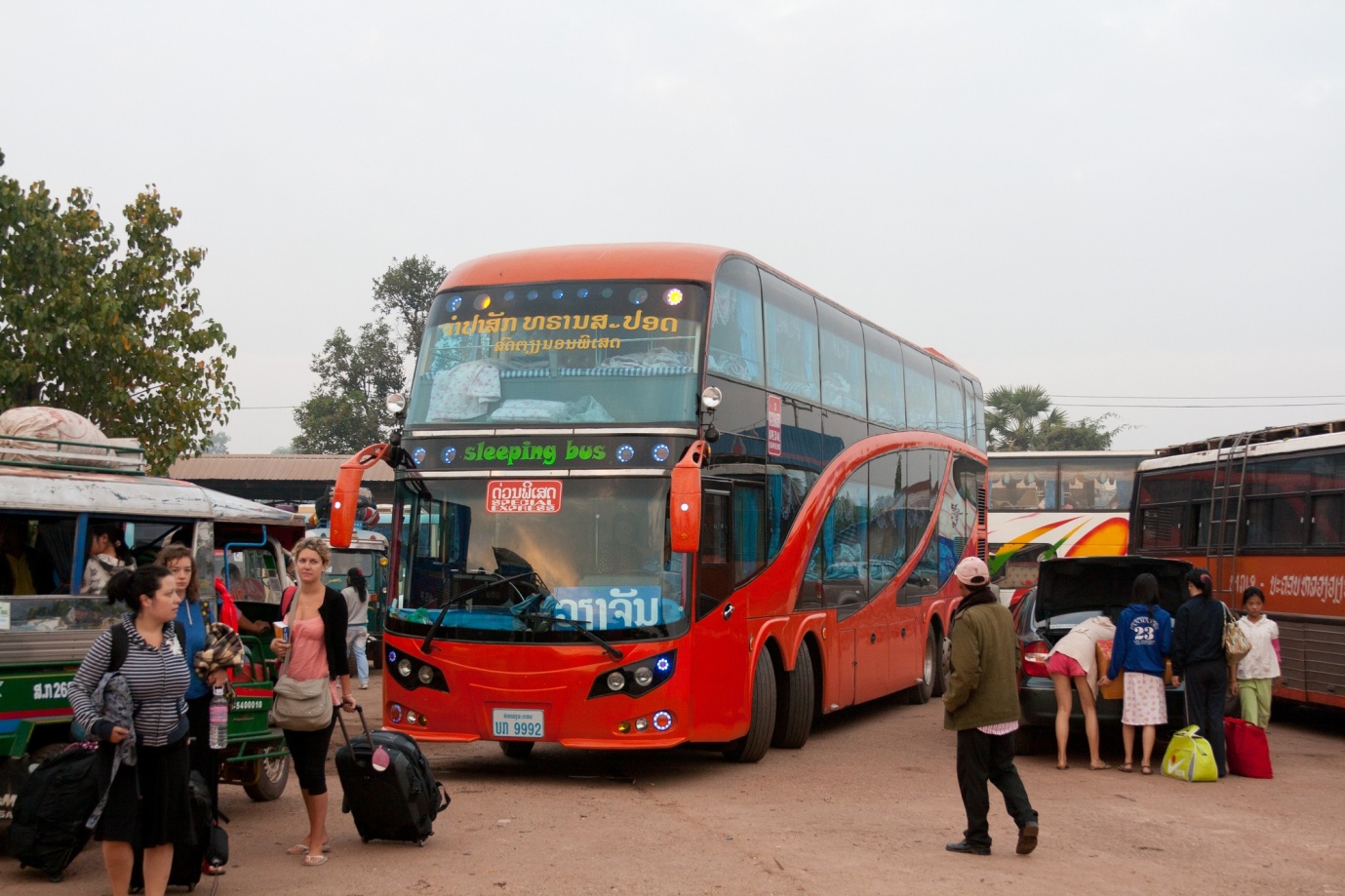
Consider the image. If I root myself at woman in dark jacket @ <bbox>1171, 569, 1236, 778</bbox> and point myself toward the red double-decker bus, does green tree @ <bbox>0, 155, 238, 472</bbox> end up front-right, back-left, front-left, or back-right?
front-right

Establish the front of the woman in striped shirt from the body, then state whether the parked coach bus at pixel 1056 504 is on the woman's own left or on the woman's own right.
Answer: on the woman's own left

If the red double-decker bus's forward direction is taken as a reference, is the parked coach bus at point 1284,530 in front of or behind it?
behind

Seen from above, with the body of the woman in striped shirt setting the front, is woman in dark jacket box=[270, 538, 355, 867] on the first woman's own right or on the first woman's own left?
on the first woman's own left

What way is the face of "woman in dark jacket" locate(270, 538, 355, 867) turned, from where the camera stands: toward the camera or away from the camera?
toward the camera

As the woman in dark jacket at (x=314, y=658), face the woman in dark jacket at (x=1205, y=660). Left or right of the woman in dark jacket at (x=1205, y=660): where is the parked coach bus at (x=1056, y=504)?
left

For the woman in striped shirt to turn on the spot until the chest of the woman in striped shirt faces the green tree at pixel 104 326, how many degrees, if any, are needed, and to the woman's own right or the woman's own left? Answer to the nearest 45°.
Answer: approximately 135° to the woman's own left

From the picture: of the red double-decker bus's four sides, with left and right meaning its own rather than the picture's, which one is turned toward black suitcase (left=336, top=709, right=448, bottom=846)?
front

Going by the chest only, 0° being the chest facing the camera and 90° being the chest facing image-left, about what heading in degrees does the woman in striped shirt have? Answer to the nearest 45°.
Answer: approximately 315°

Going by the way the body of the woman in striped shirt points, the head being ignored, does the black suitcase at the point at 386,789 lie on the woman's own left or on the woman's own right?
on the woman's own left

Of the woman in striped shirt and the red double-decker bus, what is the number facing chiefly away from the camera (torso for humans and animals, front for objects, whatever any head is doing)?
0
